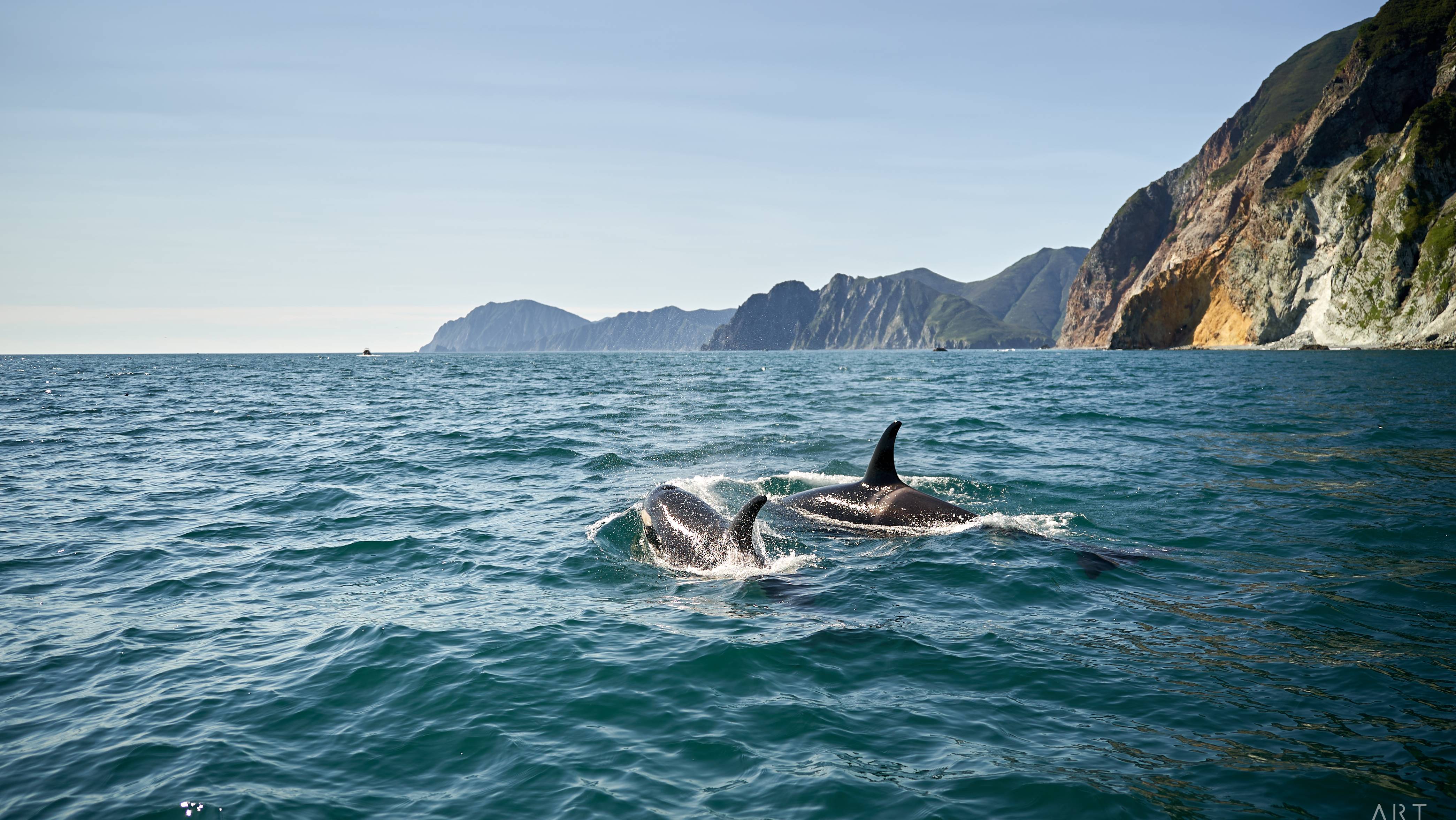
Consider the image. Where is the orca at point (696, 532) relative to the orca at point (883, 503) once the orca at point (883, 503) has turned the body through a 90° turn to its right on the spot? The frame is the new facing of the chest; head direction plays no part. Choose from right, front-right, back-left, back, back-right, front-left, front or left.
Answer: back-left

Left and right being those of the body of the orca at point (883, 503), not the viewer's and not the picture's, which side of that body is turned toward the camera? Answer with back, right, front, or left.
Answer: left
